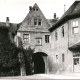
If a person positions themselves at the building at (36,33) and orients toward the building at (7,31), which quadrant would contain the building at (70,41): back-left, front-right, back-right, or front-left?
back-left

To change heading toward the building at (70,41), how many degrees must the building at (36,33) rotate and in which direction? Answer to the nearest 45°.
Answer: approximately 45° to its left

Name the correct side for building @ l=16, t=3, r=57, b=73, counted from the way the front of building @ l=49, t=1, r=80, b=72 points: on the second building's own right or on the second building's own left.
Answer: on the second building's own right

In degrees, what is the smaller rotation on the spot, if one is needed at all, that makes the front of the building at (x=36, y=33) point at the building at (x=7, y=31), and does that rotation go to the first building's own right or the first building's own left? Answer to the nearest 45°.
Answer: approximately 90° to the first building's own right

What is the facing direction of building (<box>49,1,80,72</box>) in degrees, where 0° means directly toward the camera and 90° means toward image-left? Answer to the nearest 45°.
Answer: approximately 45°

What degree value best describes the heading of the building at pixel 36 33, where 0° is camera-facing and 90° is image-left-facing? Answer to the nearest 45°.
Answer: approximately 0°
